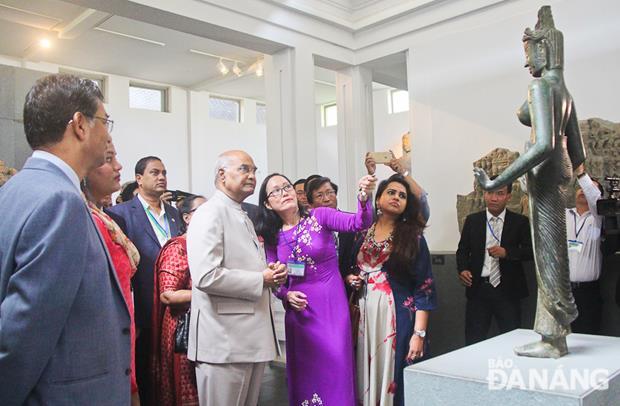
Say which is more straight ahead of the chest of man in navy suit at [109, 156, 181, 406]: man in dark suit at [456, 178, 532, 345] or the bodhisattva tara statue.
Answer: the bodhisattva tara statue

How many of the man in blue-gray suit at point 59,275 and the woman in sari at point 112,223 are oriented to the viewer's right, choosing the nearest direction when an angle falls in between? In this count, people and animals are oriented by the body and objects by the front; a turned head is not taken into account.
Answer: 2

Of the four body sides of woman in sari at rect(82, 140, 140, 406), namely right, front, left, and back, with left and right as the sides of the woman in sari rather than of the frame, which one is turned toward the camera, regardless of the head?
right

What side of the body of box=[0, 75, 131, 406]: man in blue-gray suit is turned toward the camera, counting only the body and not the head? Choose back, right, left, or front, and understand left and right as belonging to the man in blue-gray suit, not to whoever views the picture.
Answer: right

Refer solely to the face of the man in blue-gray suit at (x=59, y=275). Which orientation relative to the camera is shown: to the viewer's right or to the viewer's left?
to the viewer's right

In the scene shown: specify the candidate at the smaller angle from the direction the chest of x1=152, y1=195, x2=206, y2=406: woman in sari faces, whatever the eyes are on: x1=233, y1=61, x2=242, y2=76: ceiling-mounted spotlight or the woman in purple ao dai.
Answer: the woman in purple ao dai

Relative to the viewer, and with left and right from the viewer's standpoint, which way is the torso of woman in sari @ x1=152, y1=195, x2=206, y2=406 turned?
facing to the right of the viewer
